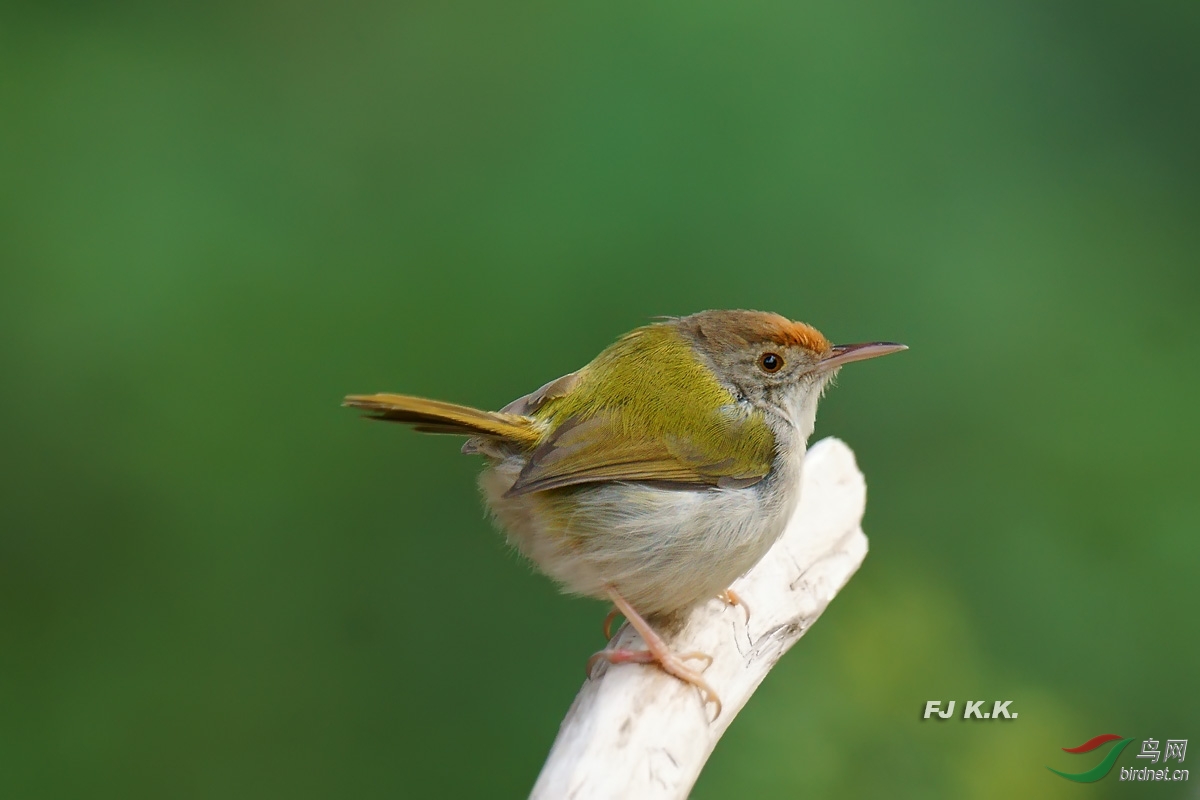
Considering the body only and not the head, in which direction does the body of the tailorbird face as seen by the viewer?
to the viewer's right
